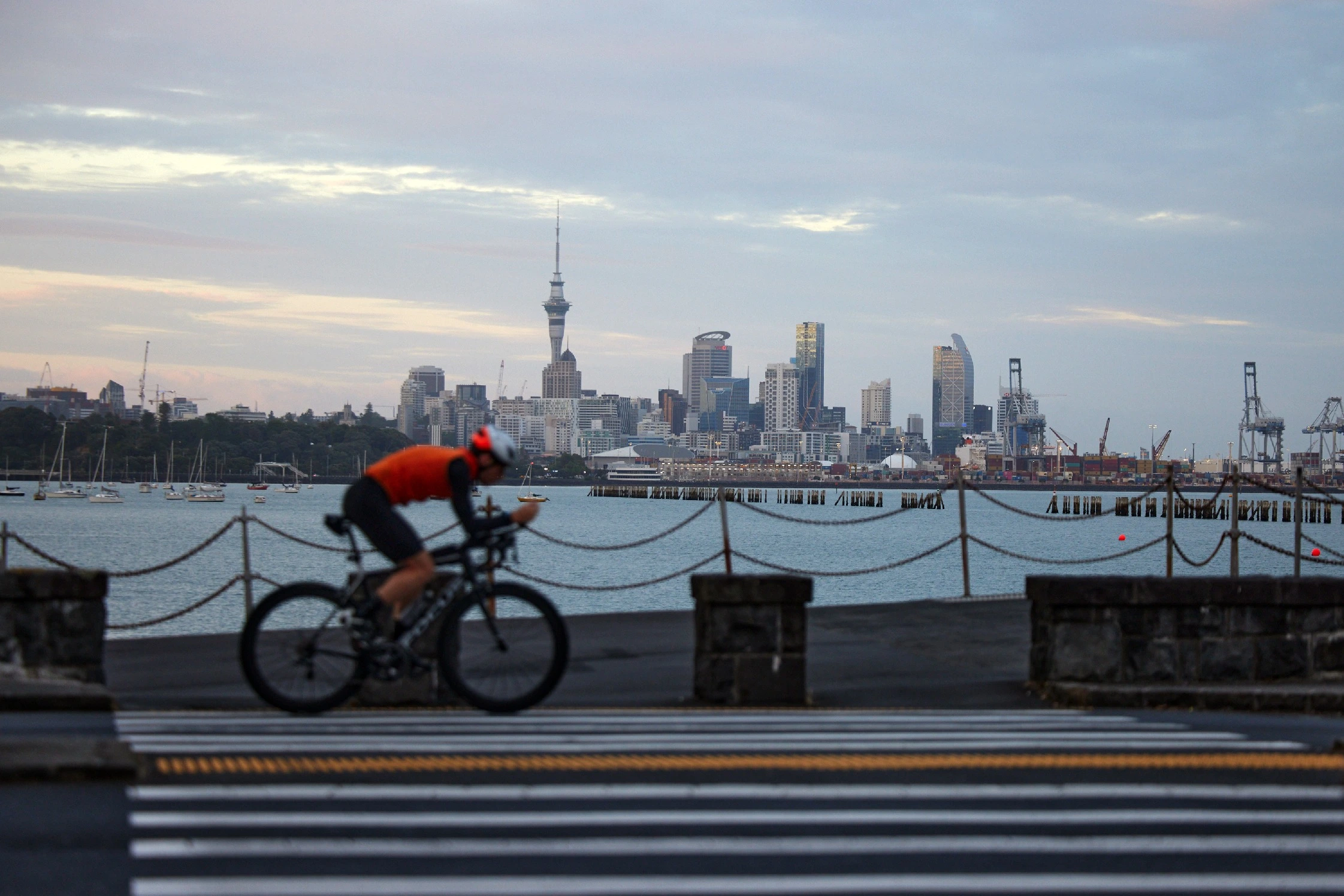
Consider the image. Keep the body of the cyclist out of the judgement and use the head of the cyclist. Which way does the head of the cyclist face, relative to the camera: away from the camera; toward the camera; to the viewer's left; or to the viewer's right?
to the viewer's right

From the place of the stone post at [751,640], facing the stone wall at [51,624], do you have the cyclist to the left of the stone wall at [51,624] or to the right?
left

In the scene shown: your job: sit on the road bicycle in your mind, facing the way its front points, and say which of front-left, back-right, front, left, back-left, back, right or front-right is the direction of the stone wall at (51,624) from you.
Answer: back-left

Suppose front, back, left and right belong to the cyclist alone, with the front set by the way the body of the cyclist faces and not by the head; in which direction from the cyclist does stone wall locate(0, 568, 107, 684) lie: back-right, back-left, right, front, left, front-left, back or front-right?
back-left

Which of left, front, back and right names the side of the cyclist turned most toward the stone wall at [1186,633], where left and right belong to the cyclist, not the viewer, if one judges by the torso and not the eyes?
front

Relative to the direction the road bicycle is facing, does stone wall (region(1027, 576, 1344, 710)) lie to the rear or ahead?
ahead

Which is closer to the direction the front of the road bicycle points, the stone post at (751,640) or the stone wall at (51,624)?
the stone post

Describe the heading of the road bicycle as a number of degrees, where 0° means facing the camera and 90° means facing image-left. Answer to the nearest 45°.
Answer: approximately 270°

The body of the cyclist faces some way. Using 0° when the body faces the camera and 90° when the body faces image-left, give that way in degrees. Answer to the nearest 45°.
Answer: approximately 270°

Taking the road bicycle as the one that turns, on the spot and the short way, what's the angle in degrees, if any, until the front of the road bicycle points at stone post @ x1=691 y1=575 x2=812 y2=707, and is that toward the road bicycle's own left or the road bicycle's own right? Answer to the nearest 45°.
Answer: approximately 45° to the road bicycle's own left

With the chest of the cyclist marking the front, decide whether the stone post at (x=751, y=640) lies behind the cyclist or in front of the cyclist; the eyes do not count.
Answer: in front

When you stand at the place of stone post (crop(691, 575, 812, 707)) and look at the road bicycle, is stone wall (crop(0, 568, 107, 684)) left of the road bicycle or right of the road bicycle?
right
